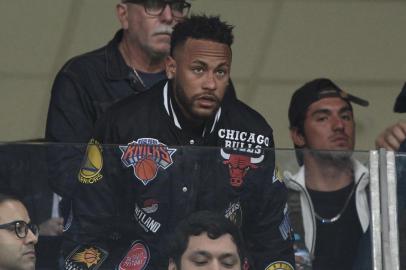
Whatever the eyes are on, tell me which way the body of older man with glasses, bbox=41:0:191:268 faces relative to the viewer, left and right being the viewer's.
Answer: facing the viewer and to the right of the viewer

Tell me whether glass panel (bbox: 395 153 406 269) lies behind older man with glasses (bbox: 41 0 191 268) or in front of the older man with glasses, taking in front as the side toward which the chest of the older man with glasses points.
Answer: in front
